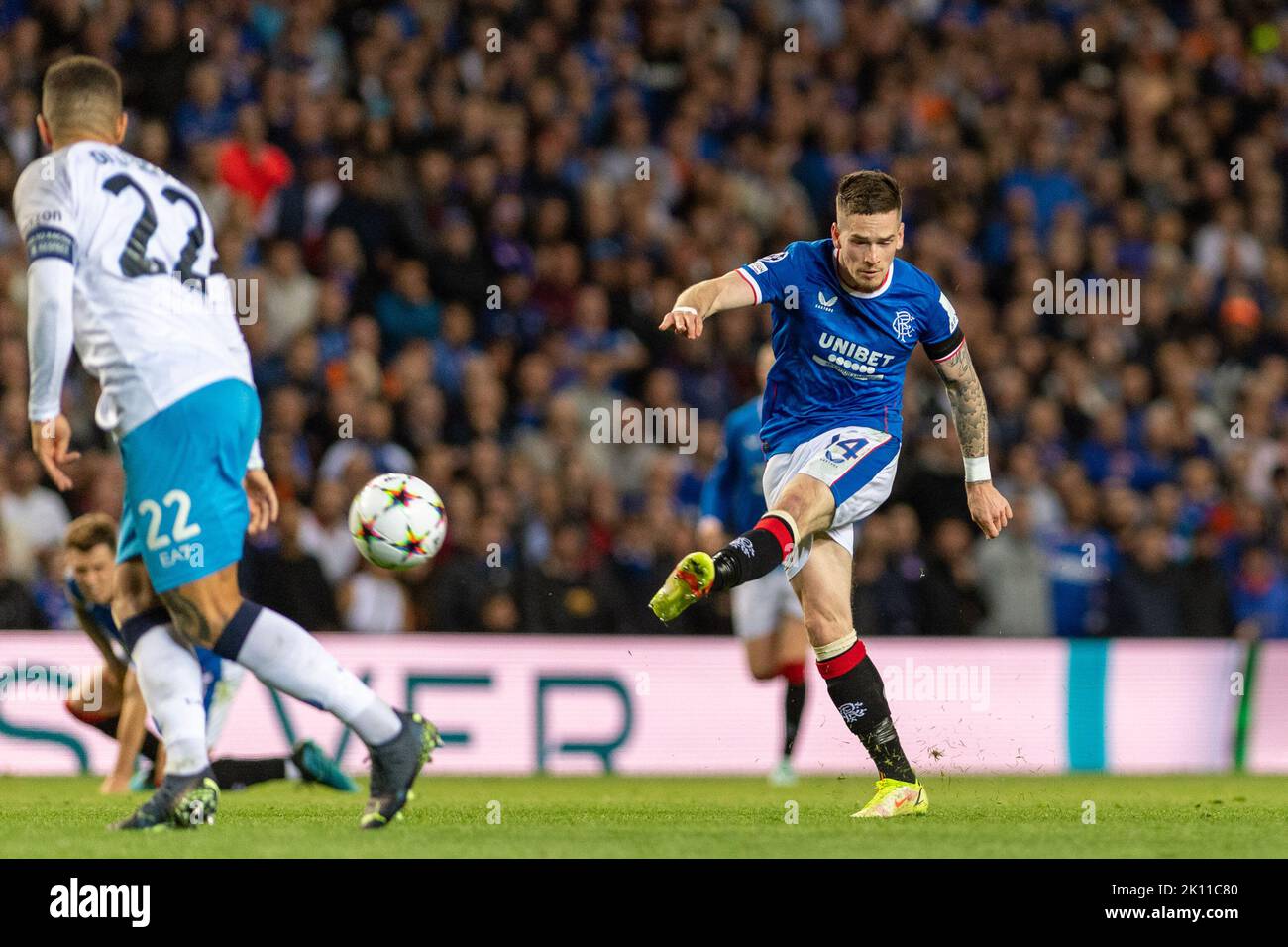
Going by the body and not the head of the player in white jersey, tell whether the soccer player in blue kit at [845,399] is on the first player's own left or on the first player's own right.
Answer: on the first player's own right

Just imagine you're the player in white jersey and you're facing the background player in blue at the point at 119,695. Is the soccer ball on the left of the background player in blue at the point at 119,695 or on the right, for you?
right

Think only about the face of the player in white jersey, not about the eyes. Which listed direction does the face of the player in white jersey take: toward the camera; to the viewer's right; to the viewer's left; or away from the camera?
away from the camera

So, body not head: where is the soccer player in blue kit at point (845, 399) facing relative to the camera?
toward the camera

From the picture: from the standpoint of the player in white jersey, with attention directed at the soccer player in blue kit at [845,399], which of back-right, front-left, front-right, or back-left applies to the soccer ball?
front-left

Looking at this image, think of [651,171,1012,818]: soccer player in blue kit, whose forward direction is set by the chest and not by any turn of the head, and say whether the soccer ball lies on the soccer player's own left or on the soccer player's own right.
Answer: on the soccer player's own right

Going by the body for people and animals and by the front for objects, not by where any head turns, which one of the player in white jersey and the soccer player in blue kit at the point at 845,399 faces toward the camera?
the soccer player in blue kit

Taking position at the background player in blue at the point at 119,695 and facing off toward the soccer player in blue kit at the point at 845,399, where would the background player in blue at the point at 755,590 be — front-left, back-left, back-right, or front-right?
front-left

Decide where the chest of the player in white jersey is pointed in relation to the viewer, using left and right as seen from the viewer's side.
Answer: facing away from the viewer and to the left of the viewer

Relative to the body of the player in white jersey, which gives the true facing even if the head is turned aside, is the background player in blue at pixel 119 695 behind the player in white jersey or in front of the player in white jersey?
in front
